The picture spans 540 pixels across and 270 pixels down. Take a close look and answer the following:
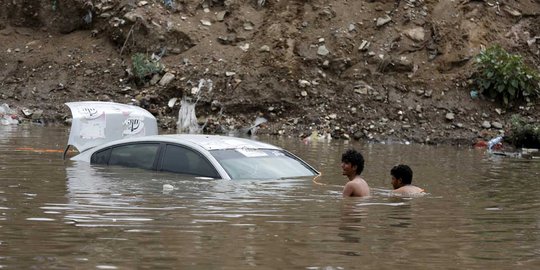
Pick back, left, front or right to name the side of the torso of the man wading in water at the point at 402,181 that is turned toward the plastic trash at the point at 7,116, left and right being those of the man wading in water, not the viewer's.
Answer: front

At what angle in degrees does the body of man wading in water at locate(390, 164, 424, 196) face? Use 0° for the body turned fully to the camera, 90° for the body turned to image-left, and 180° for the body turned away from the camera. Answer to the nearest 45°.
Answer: approximately 135°

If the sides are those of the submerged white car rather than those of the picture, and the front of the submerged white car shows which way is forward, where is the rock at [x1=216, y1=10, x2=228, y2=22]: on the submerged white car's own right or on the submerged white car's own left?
on the submerged white car's own left

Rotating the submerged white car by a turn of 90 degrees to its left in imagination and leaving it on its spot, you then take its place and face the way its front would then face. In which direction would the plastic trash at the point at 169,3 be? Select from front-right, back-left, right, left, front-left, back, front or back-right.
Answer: front-left

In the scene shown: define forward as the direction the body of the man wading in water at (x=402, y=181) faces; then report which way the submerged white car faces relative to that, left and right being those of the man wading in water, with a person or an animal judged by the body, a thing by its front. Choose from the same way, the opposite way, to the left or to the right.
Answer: the opposite way

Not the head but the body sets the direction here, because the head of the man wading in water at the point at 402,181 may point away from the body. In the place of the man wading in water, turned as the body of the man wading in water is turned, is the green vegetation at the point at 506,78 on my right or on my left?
on my right

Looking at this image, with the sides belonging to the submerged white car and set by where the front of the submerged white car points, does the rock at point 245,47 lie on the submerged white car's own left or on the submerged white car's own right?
on the submerged white car's own left

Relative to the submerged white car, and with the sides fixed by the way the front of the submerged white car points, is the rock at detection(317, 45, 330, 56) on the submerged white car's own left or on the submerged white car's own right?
on the submerged white car's own left

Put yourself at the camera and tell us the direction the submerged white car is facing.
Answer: facing the viewer and to the right of the viewer
